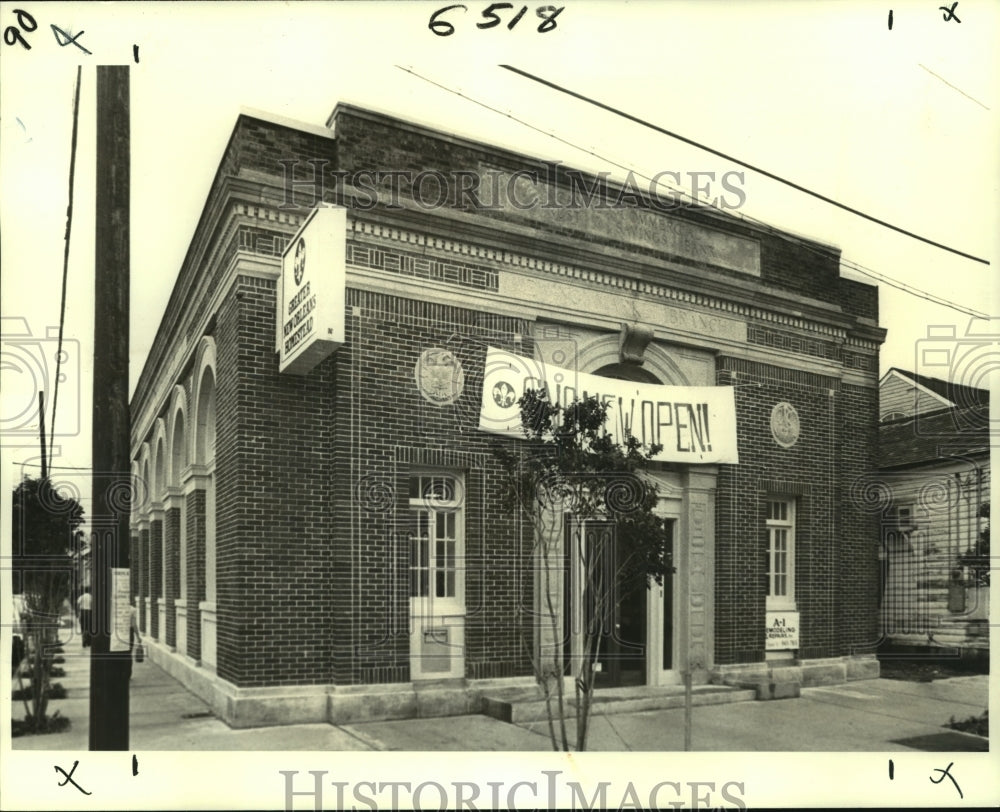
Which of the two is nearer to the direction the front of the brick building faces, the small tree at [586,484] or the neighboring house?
the small tree

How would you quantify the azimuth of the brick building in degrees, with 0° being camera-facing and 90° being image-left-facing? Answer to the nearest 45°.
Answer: approximately 315°

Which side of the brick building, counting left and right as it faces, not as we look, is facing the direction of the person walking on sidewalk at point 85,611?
right

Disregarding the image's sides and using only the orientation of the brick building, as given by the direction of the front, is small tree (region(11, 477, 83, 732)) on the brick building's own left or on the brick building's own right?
on the brick building's own right

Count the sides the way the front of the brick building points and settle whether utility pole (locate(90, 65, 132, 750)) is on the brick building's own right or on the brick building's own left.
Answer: on the brick building's own right
